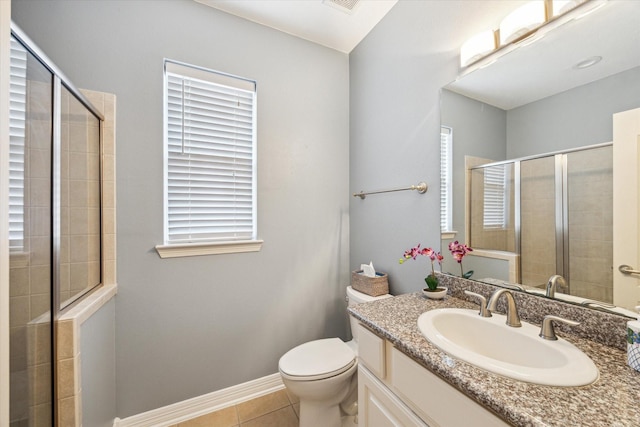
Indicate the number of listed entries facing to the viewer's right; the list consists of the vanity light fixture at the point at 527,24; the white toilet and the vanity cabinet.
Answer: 0

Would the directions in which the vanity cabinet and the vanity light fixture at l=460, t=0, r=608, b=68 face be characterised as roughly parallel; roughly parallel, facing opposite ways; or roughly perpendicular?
roughly parallel

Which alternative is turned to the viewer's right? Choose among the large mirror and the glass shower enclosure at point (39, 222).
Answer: the glass shower enclosure

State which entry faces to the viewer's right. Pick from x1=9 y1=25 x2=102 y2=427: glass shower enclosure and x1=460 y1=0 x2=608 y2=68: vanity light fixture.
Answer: the glass shower enclosure

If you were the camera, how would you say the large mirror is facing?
facing the viewer and to the left of the viewer

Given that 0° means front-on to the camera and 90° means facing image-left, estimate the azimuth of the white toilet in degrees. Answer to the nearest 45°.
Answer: approximately 45°

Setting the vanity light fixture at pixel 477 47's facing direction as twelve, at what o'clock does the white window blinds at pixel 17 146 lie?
The white window blinds is roughly at 12 o'clock from the vanity light fixture.

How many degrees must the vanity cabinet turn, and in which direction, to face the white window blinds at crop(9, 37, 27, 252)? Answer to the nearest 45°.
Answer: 0° — it already faces it

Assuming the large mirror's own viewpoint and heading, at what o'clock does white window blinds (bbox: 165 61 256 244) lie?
The white window blinds is roughly at 1 o'clock from the large mirror.

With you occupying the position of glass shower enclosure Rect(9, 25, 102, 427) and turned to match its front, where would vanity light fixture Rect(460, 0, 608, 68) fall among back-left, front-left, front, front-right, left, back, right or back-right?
front-right

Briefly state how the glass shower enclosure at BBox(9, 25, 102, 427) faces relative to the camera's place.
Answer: facing to the right of the viewer

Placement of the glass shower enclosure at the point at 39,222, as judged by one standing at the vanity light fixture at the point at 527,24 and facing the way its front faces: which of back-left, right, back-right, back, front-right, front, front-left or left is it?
front

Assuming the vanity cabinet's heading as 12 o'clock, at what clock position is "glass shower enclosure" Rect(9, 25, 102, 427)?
The glass shower enclosure is roughly at 1 o'clock from the vanity cabinet.
